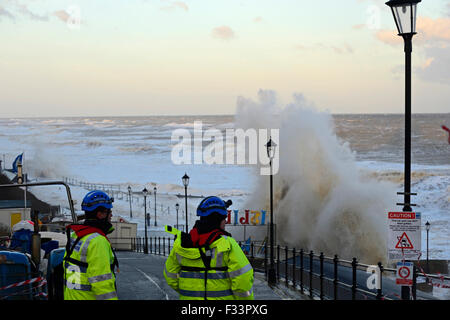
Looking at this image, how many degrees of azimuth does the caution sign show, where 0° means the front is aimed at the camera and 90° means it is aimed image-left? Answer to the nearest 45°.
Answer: approximately 0°

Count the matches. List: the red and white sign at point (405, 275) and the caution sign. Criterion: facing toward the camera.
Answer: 2

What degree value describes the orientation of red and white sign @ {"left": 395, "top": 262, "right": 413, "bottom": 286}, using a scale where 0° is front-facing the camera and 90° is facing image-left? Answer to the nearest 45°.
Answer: approximately 0°
